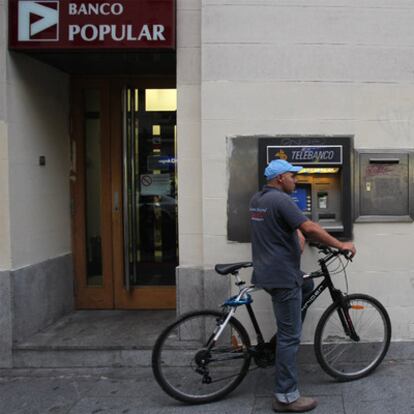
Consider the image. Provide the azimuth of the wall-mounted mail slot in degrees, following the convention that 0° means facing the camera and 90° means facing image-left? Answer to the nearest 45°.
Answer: approximately 0°

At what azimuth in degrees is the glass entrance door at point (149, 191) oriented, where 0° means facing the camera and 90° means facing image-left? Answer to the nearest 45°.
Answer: approximately 0°

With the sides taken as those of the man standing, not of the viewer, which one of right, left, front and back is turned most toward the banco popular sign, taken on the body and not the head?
left

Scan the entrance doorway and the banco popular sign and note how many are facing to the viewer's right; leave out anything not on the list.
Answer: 0

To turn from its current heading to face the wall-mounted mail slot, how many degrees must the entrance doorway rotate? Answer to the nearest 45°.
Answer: approximately 45° to its left

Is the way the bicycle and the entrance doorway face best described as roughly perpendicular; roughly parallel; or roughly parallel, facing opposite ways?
roughly perpendicular

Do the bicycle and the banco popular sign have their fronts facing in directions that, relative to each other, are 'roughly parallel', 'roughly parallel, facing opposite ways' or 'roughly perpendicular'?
roughly perpendicular

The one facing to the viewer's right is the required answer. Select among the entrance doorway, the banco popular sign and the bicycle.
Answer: the bicycle

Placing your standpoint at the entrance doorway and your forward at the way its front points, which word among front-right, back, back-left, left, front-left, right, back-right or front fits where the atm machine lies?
front-left

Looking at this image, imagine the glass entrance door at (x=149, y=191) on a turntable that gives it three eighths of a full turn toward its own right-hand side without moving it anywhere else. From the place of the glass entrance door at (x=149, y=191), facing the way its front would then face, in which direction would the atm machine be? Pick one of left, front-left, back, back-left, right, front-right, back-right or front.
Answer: back

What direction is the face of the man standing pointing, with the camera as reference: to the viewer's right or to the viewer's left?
to the viewer's right

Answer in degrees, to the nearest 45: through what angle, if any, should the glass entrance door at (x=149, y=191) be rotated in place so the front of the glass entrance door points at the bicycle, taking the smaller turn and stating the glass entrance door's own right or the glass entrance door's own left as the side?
0° — it already faces it

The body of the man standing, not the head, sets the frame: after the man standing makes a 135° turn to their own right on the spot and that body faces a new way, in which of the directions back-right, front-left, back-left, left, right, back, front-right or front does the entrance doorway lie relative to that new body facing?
back-right

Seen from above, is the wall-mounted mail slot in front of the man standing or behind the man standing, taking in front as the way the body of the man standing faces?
in front

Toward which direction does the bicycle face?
to the viewer's right
